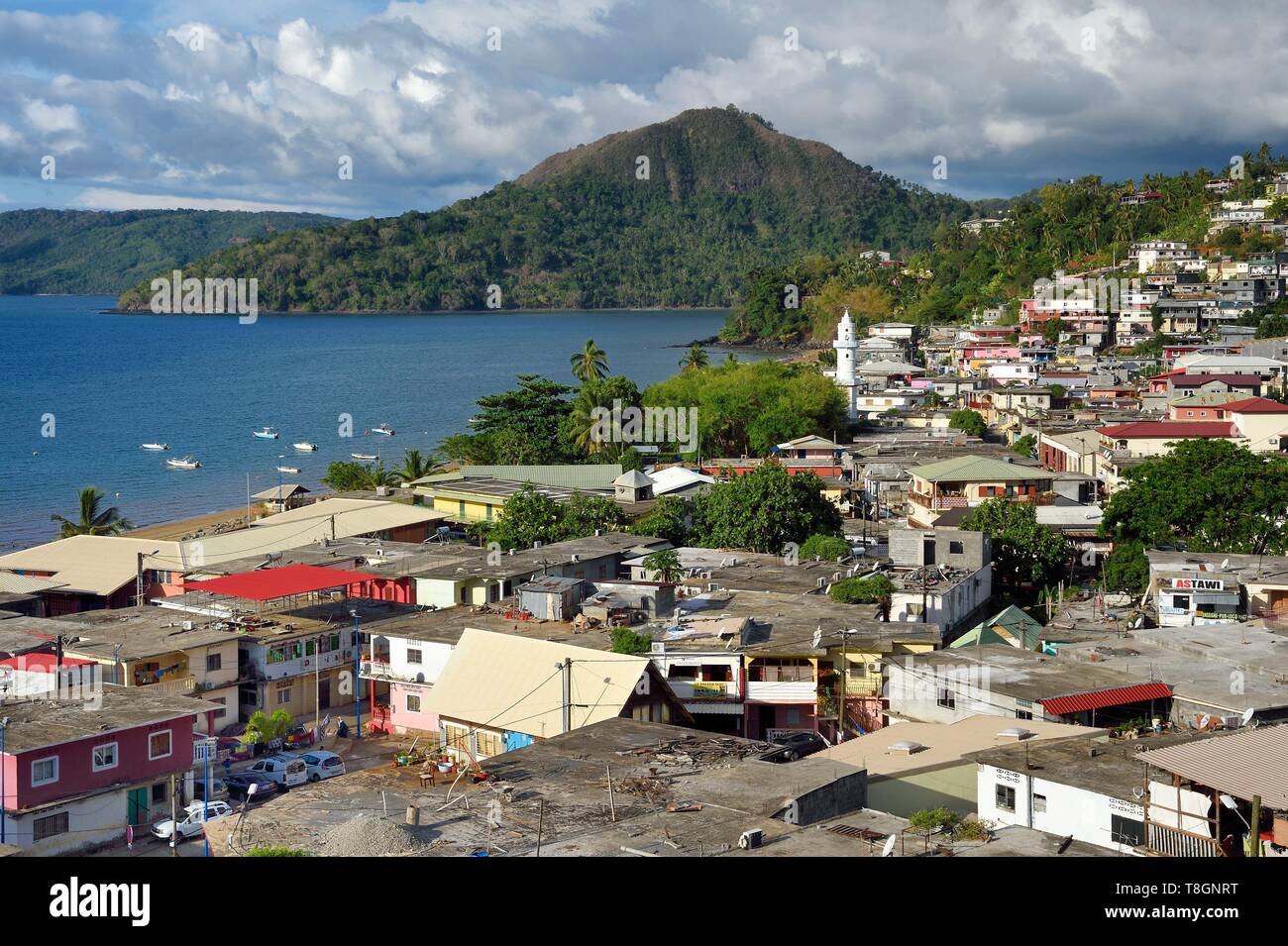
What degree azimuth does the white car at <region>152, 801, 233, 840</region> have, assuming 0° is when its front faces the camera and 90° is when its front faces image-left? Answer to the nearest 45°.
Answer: approximately 45°

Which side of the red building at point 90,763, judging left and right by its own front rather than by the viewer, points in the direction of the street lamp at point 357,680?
left

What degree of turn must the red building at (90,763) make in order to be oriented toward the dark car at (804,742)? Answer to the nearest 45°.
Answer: approximately 45° to its left

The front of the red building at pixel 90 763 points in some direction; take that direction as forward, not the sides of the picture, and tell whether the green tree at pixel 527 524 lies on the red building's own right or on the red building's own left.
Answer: on the red building's own left

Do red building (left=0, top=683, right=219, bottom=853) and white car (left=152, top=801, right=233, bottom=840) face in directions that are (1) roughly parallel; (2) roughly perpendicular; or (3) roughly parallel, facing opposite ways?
roughly perpendicular

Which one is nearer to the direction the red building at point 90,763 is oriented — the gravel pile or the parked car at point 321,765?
the gravel pile

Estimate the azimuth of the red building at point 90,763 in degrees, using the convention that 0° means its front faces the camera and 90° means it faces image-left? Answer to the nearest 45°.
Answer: approximately 315°
